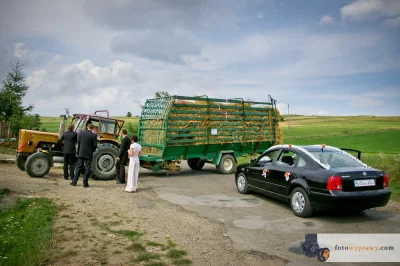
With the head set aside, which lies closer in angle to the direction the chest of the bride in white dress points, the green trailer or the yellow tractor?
the yellow tractor

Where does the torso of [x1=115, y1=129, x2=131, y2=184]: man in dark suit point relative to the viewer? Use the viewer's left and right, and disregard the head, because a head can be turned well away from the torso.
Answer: facing to the left of the viewer

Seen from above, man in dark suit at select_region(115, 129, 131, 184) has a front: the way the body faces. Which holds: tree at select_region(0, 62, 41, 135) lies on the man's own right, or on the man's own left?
on the man's own right

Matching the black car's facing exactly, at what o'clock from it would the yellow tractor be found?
The yellow tractor is roughly at 11 o'clock from the black car.

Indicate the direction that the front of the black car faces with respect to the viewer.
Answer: facing away from the viewer and to the left of the viewer

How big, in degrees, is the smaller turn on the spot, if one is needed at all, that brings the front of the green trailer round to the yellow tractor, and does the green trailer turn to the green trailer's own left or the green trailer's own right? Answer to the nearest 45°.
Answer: approximately 45° to the green trailer's own right

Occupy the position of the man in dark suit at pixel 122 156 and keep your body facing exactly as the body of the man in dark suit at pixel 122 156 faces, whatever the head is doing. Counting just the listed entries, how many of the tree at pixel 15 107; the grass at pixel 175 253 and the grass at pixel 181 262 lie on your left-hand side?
2
